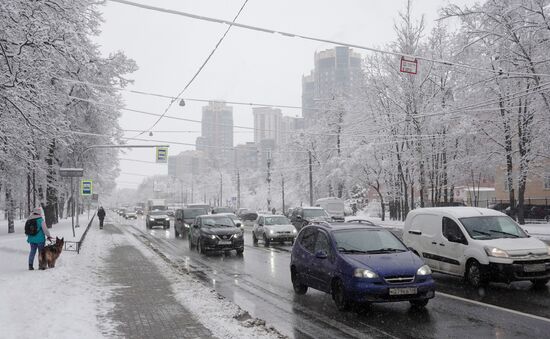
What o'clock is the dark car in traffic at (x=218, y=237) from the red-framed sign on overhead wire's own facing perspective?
The dark car in traffic is roughly at 4 o'clock from the red-framed sign on overhead wire.

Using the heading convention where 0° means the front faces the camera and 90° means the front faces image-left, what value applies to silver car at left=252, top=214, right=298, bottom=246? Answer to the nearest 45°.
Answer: approximately 315°

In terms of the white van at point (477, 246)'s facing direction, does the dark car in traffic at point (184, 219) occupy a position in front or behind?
behind

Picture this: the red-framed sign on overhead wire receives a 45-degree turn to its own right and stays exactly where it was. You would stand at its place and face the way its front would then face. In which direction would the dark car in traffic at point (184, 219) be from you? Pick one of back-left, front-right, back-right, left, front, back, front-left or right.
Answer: right

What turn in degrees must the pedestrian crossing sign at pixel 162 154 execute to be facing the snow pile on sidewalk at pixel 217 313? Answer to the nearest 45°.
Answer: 0° — it already faces it

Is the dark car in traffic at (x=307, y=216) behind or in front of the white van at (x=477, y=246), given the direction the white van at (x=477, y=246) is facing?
behind

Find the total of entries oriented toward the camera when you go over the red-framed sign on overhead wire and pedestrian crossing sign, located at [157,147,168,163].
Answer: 2
